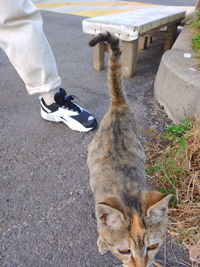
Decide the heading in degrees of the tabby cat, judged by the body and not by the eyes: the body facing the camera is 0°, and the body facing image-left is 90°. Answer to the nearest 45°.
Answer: approximately 0°

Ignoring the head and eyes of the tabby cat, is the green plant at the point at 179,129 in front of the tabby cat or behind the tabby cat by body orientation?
behind

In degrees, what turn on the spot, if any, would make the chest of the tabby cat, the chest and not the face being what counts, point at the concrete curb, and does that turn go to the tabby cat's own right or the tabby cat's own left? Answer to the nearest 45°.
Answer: approximately 180°

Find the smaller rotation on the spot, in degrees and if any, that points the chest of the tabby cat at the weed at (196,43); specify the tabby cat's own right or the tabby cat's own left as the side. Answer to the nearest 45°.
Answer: approximately 180°

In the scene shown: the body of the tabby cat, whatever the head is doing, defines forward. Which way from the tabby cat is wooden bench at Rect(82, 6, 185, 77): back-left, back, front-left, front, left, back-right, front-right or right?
back

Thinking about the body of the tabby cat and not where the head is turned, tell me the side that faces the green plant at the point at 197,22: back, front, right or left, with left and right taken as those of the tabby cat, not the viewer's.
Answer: back
